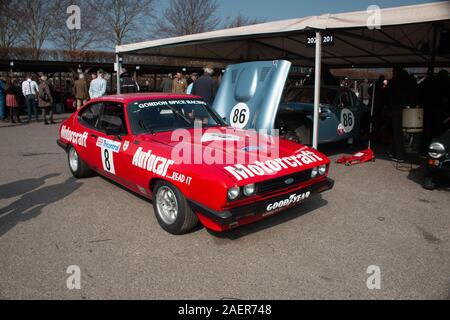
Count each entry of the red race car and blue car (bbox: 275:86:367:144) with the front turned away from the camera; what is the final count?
0

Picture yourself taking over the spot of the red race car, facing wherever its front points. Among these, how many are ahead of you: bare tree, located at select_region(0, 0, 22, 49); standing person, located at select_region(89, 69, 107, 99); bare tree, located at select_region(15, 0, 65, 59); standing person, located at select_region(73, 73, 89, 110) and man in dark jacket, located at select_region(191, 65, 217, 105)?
0

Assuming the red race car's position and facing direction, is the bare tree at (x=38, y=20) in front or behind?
behind

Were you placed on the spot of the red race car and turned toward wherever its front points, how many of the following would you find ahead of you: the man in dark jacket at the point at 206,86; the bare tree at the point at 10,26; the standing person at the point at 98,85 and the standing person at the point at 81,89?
0

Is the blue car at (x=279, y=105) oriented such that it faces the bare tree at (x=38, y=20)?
no

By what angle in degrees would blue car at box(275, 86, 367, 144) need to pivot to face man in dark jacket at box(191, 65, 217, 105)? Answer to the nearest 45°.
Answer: approximately 45° to its right

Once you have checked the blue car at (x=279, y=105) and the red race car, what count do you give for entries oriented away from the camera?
0

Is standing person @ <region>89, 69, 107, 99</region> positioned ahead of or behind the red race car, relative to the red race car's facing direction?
behind

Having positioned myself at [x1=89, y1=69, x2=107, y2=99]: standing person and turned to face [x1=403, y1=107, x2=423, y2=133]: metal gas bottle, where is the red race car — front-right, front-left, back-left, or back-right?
front-right

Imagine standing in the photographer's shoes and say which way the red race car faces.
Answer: facing the viewer and to the right of the viewer

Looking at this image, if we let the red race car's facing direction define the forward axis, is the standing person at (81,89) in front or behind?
behind

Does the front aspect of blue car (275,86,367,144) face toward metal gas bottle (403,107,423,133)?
no

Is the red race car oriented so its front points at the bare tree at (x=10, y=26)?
no

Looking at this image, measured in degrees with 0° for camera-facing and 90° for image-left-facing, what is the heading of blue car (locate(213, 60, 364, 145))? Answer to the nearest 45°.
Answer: approximately 45°

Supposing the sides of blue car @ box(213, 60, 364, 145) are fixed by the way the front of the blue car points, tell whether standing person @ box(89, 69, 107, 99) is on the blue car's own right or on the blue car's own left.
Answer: on the blue car's own right
